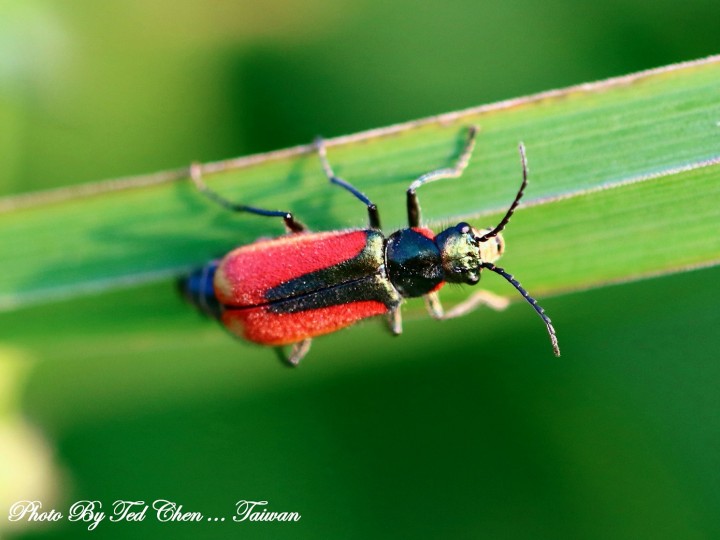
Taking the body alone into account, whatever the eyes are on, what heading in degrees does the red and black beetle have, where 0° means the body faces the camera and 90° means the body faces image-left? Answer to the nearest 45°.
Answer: approximately 270°
